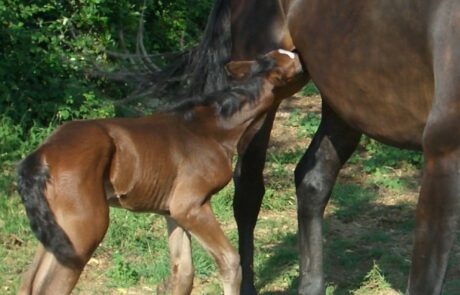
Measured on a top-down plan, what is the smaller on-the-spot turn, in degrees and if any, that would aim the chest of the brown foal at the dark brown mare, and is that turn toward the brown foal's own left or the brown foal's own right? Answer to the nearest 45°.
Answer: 0° — it already faces it

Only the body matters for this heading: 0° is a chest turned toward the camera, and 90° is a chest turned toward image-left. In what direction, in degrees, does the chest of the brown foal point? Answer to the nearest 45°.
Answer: approximately 270°
